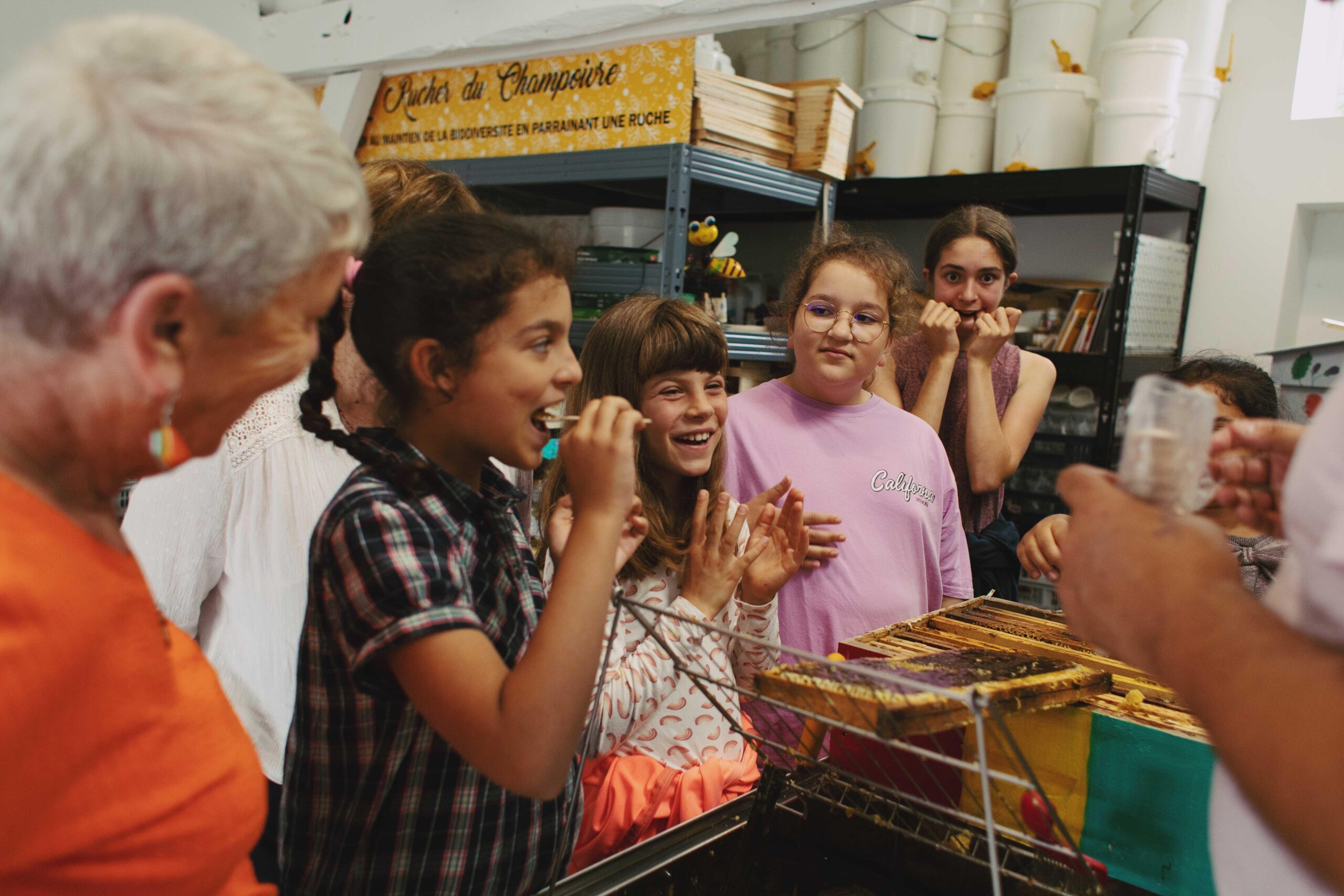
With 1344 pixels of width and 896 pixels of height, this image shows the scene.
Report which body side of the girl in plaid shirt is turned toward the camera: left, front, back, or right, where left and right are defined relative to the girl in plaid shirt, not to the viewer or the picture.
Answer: right

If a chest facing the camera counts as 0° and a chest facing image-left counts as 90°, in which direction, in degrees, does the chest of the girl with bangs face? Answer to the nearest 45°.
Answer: approximately 315°

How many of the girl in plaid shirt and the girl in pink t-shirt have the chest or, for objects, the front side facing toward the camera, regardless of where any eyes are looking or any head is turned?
1

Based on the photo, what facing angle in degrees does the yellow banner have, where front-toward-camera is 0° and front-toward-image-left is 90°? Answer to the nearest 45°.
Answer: approximately 45°

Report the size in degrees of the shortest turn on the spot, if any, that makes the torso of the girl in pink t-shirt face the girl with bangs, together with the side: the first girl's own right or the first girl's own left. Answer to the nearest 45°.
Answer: approximately 45° to the first girl's own right

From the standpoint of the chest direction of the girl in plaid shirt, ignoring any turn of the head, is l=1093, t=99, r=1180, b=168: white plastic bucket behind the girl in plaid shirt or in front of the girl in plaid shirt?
in front

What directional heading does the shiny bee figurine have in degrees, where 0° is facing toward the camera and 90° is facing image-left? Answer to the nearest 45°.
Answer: approximately 45°

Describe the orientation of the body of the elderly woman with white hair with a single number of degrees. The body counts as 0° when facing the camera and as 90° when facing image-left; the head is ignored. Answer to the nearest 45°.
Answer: approximately 270°

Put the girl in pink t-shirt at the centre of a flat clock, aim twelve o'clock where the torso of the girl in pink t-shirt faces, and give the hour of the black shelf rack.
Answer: The black shelf rack is roughly at 7 o'clock from the girl in pink t-shirt.

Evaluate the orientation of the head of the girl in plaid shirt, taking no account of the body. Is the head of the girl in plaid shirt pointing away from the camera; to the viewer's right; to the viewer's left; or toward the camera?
to the viewer's right
